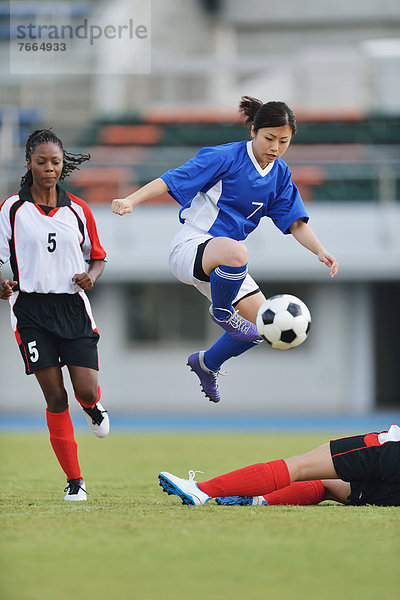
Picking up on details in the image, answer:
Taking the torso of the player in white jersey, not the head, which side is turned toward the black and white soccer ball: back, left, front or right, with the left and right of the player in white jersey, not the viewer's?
left

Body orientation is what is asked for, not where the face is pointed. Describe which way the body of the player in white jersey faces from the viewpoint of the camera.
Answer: toward the camera

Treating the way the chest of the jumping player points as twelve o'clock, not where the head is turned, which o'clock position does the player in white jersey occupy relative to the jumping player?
The player in white jersey is roughly at 4 o'clock from the jumping player.

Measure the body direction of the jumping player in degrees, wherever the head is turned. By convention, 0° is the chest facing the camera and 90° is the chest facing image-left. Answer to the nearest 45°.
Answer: approximately 315°

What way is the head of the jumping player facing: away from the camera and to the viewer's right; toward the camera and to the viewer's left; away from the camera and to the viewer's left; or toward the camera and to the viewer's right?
toward the camera and to the viewer's right

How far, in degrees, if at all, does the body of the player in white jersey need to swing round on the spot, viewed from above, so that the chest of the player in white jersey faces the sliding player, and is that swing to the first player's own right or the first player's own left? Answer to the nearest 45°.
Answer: approximately 45° to the first player's own left

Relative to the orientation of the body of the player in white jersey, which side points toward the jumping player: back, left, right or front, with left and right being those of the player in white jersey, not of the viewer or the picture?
left
